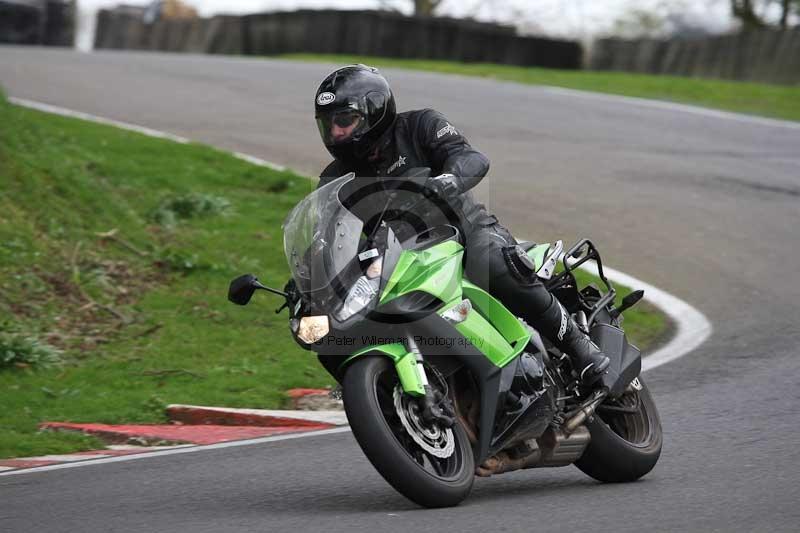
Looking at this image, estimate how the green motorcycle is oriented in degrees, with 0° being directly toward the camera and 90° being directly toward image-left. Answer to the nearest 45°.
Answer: approximately 45°

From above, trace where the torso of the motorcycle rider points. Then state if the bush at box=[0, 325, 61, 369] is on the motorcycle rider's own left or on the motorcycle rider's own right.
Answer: on the motorcycle rider's own right

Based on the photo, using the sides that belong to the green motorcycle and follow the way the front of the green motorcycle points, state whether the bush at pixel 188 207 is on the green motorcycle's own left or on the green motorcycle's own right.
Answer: on the green motorcycle's own right

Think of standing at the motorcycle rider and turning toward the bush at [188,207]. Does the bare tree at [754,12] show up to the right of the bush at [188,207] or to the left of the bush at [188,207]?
right

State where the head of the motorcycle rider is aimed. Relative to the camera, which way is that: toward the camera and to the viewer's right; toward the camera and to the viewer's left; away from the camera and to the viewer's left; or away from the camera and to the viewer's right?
toward the camera and to the viewer's left

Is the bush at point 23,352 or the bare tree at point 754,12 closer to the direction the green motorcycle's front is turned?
the bush

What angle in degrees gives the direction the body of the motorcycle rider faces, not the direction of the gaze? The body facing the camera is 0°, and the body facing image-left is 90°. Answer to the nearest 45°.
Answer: approximately 45°

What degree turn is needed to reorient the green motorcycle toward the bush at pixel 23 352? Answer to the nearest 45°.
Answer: approximately 90° to its right

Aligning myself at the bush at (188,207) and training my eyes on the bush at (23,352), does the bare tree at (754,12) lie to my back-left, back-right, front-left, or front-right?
back-left

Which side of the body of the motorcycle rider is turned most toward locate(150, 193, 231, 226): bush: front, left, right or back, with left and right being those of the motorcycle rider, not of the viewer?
right
